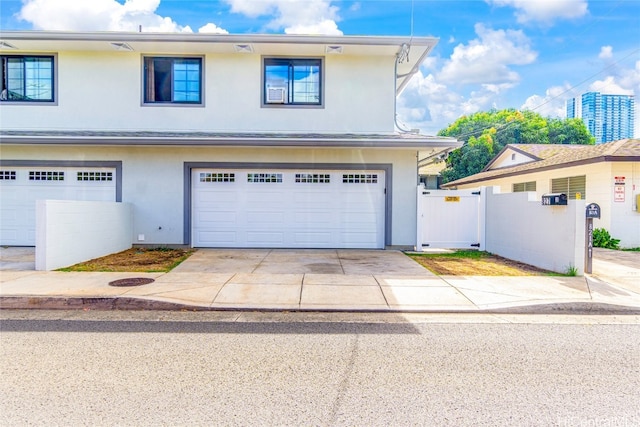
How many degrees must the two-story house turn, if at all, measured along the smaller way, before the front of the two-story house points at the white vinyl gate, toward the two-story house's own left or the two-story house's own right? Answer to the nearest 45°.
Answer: approximately 90° to the two-story house's own left

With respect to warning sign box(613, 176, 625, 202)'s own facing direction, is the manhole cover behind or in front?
in front

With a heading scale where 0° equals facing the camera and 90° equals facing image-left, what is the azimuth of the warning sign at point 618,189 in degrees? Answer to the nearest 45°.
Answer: approximately 0°

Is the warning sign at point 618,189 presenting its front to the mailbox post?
yes

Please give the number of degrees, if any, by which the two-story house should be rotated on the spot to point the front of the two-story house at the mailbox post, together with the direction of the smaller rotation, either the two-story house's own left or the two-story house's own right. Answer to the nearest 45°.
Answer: approximately 45° to the two-story house's own left

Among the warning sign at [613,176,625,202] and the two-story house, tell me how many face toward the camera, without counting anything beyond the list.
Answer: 2

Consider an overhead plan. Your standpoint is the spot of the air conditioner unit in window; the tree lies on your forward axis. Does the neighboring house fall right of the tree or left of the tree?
right

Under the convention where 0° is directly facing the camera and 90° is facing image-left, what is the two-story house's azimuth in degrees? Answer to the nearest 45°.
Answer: approximately 0°

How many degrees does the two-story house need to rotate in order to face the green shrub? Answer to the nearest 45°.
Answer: approximately 90° to its left

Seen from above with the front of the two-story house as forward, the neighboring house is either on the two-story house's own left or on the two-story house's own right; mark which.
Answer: on the two-story house's own left

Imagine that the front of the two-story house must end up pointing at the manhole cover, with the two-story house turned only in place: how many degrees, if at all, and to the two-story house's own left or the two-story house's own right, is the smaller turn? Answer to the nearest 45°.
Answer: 0° — it already faces it

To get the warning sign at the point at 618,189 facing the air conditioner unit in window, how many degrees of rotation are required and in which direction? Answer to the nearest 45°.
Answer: approximately 45° to its right

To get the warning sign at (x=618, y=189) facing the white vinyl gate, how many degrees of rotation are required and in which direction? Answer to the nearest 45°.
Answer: approximately 45° to its right

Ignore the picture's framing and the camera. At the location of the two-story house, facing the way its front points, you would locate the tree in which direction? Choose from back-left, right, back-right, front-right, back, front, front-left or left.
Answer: back-left

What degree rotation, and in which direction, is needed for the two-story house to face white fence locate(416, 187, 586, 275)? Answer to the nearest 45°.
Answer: approximately 45° to its left
